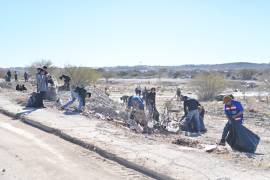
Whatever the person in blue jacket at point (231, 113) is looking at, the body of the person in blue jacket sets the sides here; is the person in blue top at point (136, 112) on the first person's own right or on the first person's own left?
on the first person's own right

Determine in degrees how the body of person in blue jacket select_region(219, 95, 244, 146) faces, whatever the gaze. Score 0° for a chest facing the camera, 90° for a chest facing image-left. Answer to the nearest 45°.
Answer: approximately 45°

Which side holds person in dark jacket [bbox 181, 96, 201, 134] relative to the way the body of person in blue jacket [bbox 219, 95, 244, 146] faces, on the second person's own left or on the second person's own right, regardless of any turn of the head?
on the second person's own right

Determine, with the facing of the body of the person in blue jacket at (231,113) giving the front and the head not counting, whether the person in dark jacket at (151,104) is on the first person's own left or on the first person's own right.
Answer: on the first person's own right
